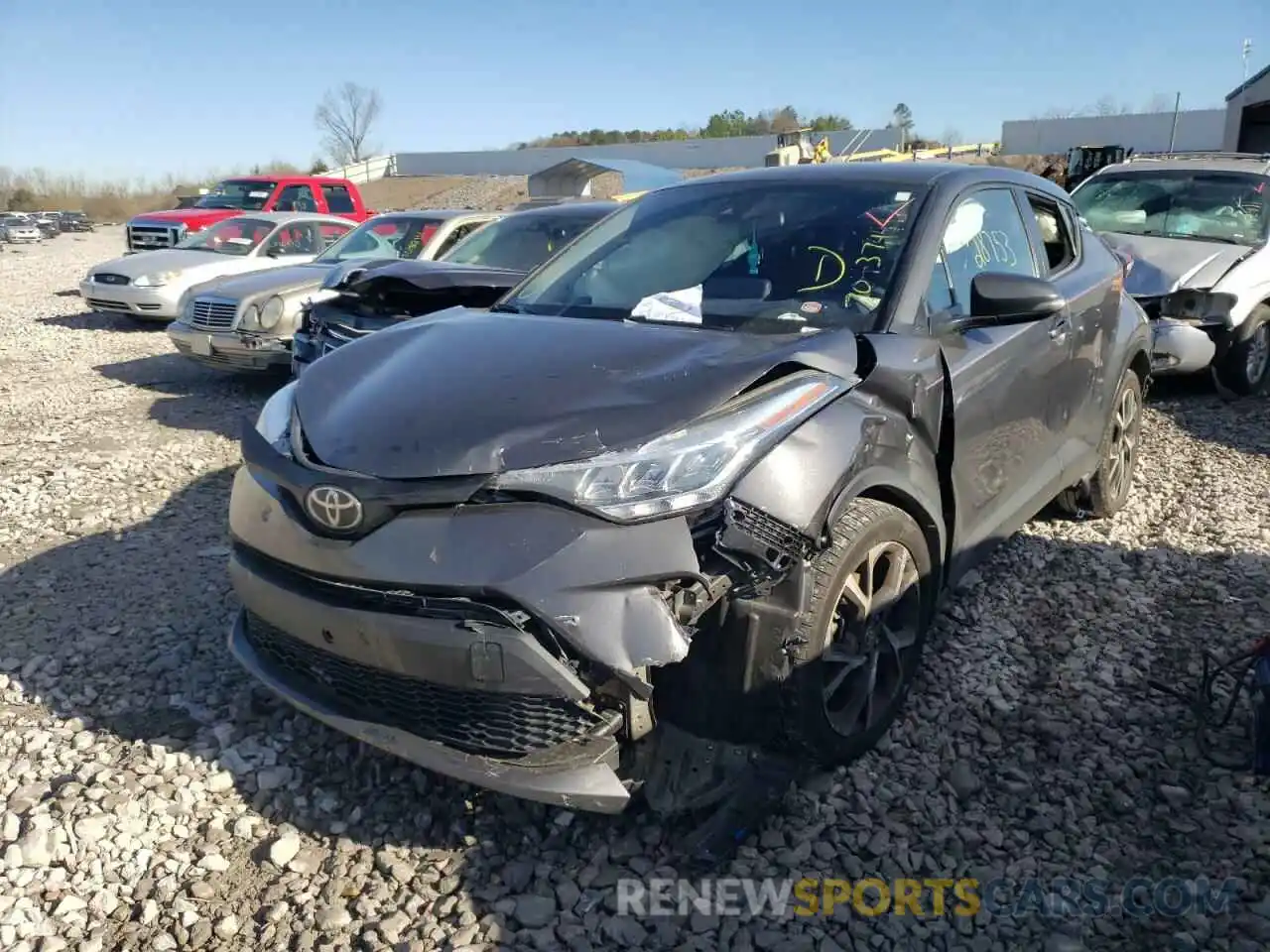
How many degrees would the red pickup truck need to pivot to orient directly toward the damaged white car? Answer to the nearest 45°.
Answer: approximately 90° to its left

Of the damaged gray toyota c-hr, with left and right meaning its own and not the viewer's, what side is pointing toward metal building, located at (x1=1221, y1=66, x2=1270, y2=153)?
back

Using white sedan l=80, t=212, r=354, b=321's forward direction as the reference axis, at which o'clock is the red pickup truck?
The red pickup truck is roughly at 5 o'clock from the white sedan.

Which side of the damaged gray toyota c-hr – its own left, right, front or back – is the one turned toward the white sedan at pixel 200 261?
right

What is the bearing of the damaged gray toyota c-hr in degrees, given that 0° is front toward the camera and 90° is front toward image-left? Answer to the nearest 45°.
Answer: approximately 45°

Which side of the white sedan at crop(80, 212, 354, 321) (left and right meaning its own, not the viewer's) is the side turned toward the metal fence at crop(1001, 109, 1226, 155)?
back

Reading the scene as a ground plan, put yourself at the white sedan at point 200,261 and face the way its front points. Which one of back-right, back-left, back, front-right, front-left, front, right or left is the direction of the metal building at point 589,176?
back

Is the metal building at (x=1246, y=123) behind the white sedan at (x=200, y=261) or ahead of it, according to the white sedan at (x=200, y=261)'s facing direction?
behind

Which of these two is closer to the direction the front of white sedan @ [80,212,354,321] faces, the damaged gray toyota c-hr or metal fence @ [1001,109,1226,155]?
the damaged gray toyota c-hr

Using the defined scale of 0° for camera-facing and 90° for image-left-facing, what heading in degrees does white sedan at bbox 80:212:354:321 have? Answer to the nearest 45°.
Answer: approximately 45°

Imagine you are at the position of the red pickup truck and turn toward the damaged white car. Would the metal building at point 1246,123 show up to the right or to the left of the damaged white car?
left

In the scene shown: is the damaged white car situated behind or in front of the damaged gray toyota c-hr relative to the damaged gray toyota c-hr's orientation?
behind

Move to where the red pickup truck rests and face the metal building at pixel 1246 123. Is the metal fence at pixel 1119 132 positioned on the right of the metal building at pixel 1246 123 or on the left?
left
